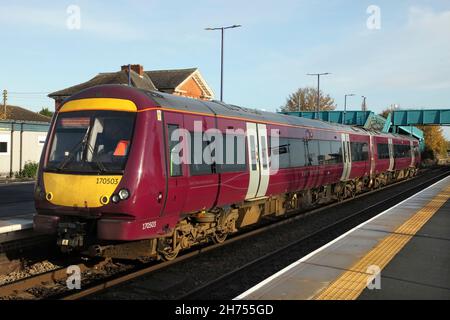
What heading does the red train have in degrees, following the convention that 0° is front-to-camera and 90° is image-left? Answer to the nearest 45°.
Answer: approximately 45°

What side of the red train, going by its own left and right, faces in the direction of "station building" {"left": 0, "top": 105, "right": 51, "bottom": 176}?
right
